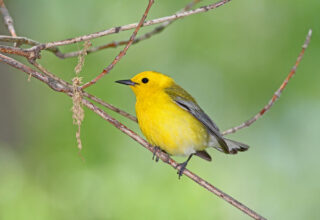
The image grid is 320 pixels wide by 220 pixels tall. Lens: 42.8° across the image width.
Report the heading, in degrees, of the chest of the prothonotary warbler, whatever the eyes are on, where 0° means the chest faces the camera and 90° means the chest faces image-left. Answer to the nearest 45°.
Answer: approximately 90°

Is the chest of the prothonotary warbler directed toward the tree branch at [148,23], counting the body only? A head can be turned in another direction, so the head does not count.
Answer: no
